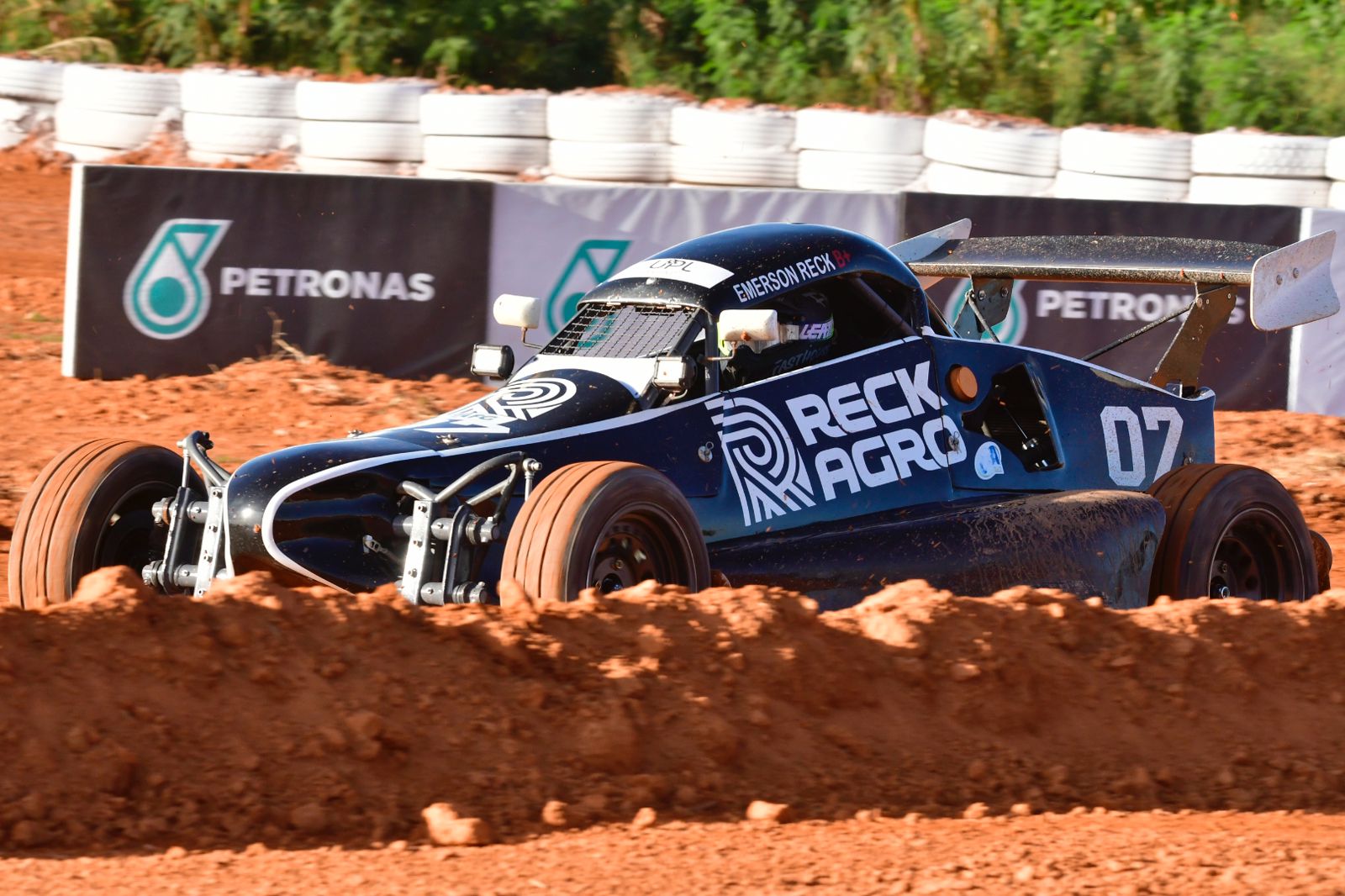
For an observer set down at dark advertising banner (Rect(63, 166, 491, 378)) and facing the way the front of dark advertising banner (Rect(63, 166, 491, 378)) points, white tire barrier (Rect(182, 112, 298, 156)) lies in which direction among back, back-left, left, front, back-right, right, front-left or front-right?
back

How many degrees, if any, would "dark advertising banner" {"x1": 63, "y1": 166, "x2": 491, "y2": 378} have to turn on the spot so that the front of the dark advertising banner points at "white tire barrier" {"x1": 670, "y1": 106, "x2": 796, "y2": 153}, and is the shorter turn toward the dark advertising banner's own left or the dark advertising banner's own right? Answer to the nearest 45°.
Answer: approximately 135° to the dark advertising banner's own left

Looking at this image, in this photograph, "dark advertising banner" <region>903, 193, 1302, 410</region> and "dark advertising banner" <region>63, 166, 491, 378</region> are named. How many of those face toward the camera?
2

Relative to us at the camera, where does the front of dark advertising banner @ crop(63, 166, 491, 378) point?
facing the viewer

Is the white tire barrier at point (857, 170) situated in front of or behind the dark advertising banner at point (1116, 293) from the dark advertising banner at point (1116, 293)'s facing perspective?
behind

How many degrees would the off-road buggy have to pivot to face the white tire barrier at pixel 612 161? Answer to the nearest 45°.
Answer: approximately 135° to its right

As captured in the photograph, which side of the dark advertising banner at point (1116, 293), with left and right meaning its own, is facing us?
front

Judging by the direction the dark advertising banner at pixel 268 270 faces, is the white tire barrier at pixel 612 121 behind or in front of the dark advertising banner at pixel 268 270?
behind

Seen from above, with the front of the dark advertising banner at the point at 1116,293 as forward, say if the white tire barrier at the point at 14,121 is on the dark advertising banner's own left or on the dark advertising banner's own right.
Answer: on the dark advertising banner's own right

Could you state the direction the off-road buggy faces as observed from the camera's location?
facing the viewer and to the left of the viewer
